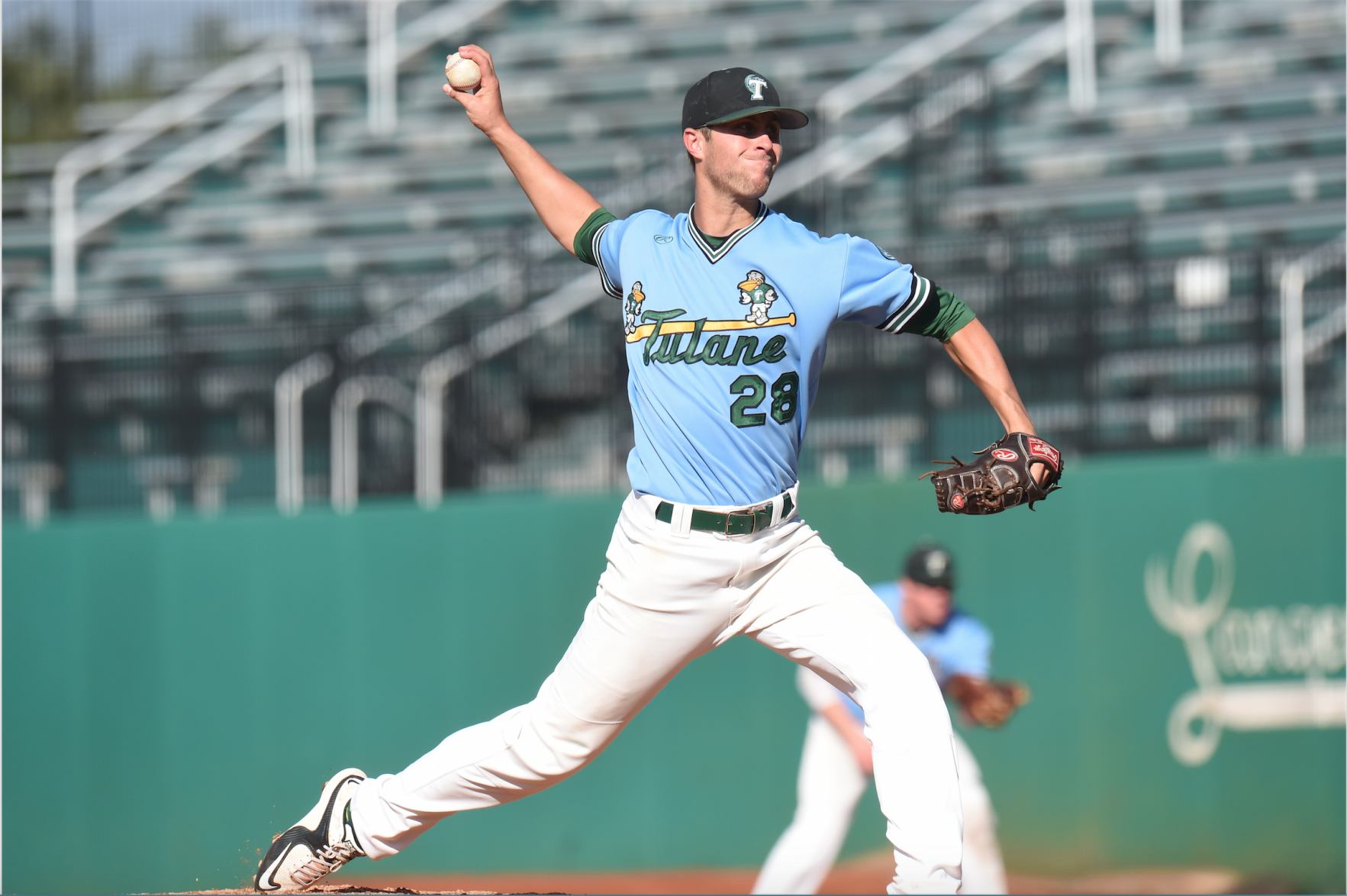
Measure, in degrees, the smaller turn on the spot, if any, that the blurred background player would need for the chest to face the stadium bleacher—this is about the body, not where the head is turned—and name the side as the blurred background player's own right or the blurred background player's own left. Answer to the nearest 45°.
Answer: approximately 135° to the blurred background player's own left

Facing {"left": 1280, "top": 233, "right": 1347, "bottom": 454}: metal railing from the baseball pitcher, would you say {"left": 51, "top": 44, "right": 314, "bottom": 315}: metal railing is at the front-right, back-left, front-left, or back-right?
front-left

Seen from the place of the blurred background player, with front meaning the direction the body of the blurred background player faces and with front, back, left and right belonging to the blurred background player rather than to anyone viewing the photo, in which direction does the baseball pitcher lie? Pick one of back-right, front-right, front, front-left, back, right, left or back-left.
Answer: front-right

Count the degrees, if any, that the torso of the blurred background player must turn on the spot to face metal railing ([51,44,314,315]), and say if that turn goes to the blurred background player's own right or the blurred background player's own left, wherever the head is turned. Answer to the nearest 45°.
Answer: approximately 180°

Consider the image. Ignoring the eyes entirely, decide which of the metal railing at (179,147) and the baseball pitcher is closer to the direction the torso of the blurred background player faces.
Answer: the baseball pitcher

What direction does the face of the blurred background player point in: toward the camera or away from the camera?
toward the camera

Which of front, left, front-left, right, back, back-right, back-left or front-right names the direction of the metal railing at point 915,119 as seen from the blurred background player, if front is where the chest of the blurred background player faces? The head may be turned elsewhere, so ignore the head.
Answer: back-left

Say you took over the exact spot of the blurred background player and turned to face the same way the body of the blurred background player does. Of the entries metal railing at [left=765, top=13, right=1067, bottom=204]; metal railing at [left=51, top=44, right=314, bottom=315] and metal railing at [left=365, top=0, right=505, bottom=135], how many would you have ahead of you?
0

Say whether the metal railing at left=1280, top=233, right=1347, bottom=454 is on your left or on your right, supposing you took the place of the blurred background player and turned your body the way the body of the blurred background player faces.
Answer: on your left

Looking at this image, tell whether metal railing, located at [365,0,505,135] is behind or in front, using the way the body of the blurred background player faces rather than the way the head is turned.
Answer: behind

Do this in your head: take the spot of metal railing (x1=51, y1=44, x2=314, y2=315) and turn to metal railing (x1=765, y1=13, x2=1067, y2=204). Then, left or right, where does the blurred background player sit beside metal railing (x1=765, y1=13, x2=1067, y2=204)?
right

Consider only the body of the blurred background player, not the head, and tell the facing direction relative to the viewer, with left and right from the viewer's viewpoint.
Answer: facing the viewer and to the right of the viewer
